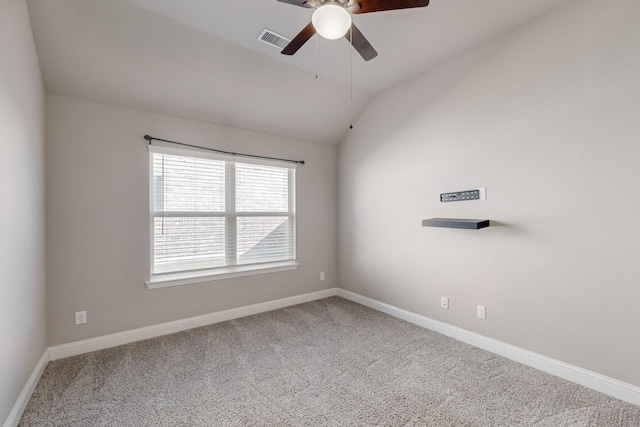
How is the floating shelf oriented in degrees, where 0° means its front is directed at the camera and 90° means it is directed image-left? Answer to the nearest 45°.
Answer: approximately 45°

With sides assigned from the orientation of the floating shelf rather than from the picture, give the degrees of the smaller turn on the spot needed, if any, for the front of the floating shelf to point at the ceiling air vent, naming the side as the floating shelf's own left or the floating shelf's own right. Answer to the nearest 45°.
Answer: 0° — it already faces it

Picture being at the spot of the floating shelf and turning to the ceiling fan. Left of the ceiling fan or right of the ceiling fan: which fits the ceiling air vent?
right

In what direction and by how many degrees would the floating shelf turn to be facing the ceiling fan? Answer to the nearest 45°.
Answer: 0° — it already faces it
